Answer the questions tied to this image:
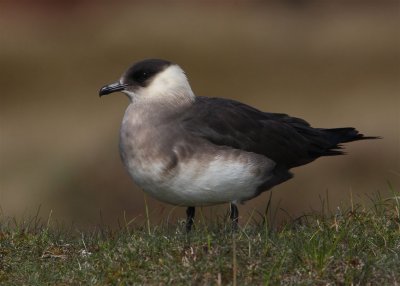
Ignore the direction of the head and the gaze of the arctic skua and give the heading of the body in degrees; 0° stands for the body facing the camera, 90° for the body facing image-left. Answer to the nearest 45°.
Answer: approximately 90°

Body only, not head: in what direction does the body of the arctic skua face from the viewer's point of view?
to the viewer's left
